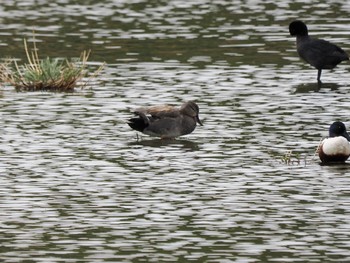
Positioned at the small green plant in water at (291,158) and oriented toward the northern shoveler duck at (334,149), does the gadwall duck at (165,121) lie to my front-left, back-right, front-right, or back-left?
back-left

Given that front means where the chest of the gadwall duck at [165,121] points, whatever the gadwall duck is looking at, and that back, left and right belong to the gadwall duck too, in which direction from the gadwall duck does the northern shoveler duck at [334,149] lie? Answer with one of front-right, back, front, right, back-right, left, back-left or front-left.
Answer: front-right

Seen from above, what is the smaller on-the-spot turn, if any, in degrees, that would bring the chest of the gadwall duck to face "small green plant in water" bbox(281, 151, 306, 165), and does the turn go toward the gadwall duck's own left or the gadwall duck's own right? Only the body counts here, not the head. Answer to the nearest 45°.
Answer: approximately 45° to the gadwall duck's own right

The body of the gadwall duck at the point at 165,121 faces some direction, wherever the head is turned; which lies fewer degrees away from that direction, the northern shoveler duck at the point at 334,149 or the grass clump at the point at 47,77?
the northern shoveler duck

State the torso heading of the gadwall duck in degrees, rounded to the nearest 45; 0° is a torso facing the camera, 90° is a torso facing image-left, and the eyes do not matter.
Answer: approximately 270°

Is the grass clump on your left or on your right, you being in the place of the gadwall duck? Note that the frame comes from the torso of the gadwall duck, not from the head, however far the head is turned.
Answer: on your left

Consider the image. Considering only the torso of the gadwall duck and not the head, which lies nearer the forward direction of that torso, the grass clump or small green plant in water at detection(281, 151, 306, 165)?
the small green plant in water

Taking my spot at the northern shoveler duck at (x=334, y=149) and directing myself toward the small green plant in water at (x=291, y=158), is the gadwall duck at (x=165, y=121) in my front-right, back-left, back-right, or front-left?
front-right
